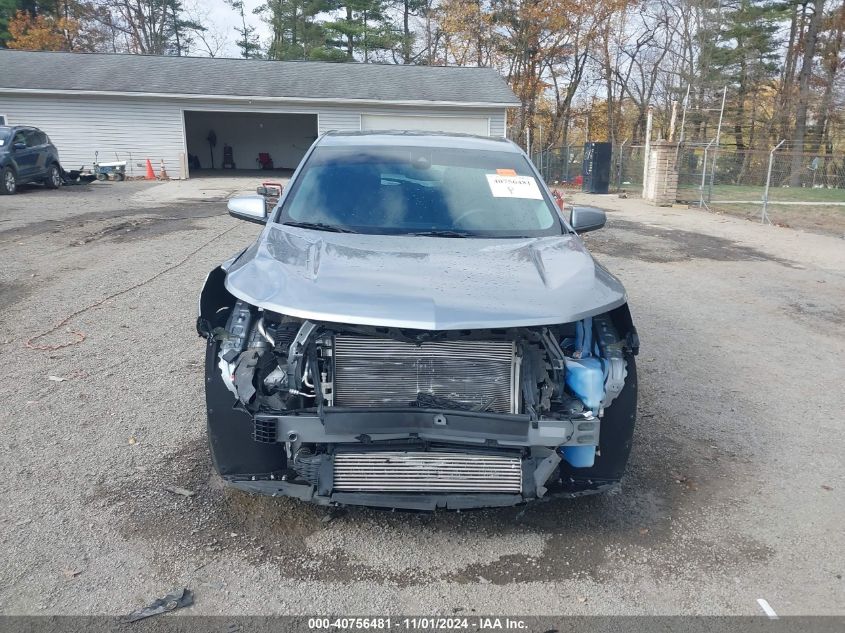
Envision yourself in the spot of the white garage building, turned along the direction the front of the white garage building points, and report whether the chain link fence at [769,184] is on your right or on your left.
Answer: on your left

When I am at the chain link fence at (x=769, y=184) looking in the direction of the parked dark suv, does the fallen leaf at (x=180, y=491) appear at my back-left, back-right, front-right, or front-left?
front-left

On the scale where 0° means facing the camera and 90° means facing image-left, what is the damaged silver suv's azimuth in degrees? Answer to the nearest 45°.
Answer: approximately 0°

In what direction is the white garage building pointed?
toward the camera

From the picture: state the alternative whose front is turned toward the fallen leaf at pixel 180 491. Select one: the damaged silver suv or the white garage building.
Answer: the white garage building

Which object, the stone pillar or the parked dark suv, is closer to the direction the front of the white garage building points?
the parked dark suv

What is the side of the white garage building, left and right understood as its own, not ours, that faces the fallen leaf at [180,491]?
front

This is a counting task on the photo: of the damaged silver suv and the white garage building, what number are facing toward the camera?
2

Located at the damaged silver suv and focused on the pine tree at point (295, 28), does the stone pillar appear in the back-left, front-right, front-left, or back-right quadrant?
front-right

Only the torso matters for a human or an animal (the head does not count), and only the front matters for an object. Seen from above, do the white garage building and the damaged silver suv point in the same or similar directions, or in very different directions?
same or similar directions

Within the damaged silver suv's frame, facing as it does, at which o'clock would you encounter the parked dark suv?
The parked dark suv is roughly at 5 o'clock from the damaged silver suv.

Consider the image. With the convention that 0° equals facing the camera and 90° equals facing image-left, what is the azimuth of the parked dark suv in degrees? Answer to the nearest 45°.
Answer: approximately 45°

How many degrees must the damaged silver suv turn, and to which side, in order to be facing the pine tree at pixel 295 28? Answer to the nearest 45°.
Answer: approximately 180°
